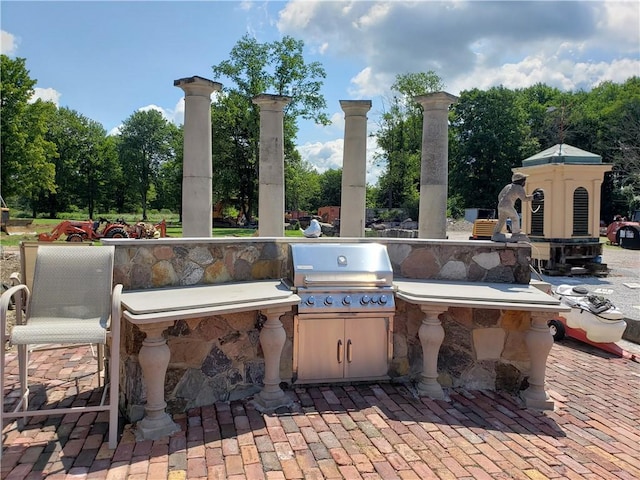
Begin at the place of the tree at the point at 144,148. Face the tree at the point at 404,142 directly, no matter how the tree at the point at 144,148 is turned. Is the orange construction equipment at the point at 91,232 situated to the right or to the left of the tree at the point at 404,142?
right

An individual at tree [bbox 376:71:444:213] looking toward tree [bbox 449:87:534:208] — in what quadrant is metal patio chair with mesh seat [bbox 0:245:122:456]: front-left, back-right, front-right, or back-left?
back-right

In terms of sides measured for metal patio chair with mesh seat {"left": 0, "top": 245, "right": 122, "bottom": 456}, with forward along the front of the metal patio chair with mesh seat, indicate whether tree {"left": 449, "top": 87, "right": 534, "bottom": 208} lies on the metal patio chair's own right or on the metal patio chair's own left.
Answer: on the metal patio chair's own left

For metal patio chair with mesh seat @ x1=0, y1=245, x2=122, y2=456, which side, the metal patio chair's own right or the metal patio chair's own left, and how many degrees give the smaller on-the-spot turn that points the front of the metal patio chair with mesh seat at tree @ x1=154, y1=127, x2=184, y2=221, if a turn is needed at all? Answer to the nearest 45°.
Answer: approximately 180°

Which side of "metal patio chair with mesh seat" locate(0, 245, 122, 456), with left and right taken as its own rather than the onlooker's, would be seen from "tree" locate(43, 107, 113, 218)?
back

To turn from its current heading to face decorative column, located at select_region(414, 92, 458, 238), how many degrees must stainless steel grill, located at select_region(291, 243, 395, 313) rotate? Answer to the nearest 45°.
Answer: approximately 135° to its left

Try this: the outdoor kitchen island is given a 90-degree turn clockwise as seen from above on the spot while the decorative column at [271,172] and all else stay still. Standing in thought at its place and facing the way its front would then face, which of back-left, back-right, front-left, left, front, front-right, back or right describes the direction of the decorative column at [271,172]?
right

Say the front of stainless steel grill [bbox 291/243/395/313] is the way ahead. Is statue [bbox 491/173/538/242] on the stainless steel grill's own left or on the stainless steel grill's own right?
on the stainless steel grill's own left
